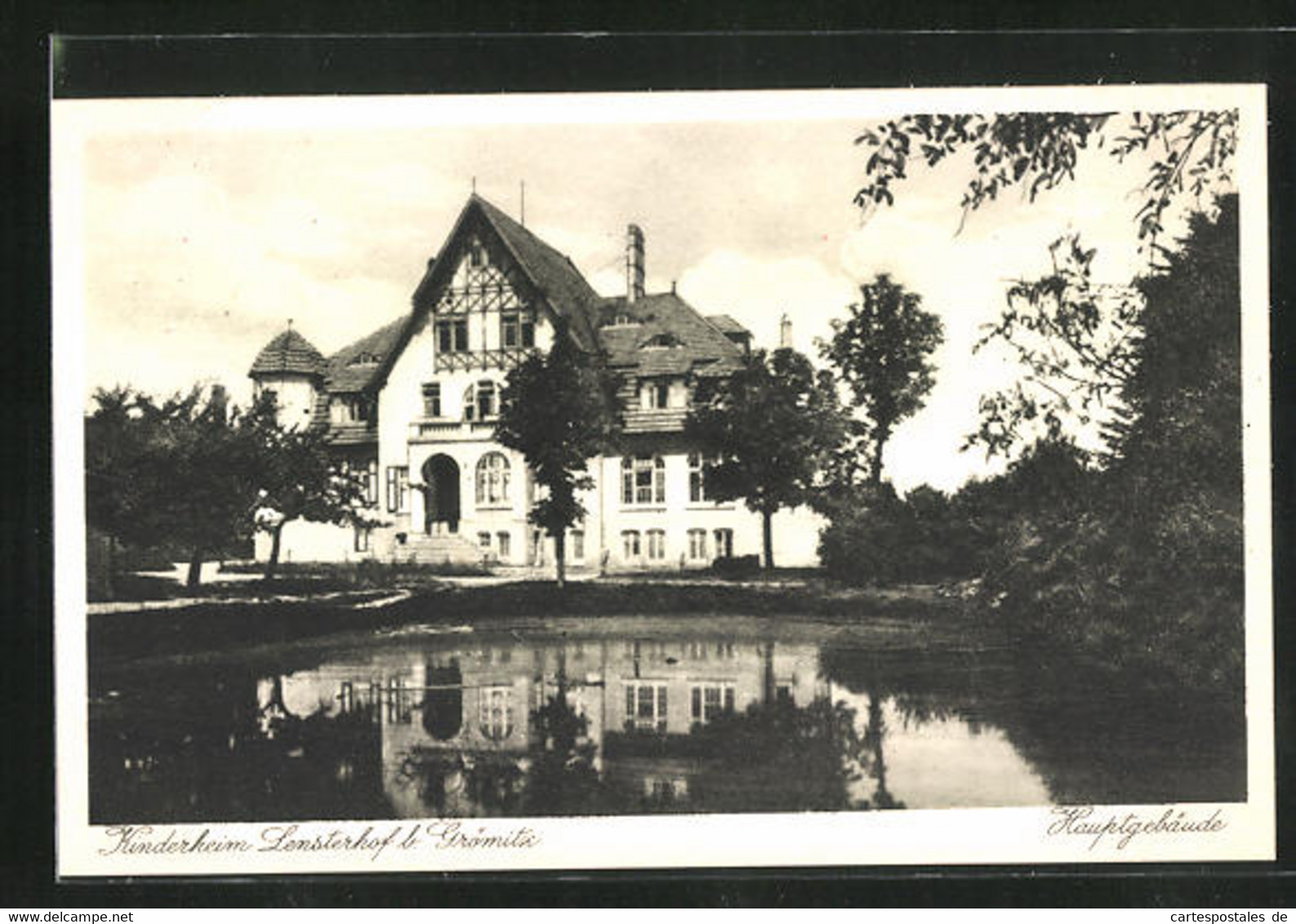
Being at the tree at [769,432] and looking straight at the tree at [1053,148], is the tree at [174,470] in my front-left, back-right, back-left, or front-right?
front-right

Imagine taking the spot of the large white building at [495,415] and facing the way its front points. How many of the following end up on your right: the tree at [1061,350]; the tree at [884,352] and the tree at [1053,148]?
0

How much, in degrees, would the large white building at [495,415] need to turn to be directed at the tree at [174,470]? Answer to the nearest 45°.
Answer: approximately 90° to its right

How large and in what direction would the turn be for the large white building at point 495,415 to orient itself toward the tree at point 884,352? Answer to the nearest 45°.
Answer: approximately 90° to its left

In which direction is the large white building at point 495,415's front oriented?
toward the camera

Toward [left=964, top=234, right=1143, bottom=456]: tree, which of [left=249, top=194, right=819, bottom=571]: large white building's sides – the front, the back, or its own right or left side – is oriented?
left
